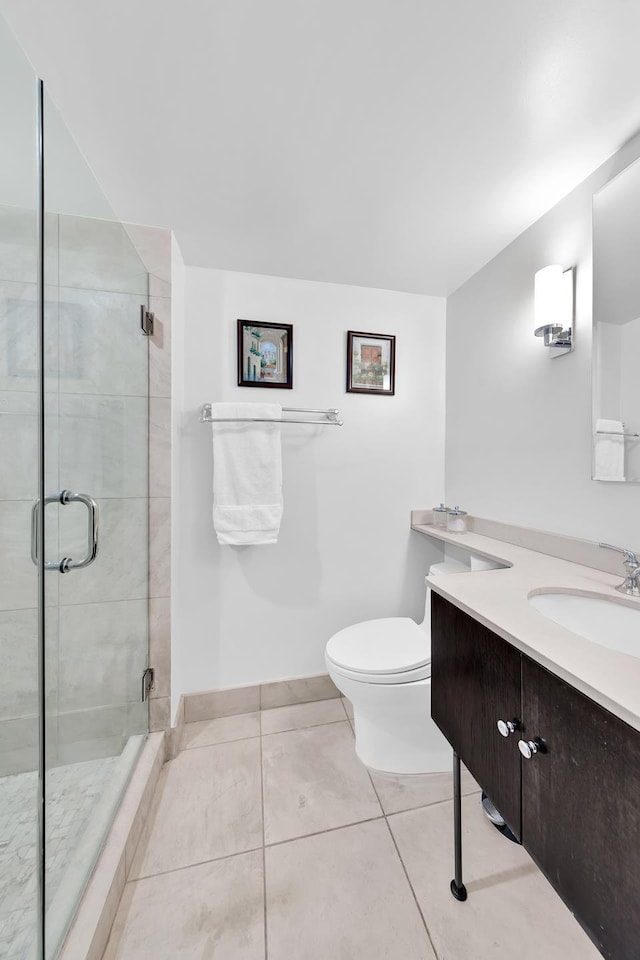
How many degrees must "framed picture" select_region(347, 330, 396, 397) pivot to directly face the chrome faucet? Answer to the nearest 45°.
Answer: approximately 45° to its left

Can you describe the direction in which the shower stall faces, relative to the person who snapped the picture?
facing to the right of the viewer

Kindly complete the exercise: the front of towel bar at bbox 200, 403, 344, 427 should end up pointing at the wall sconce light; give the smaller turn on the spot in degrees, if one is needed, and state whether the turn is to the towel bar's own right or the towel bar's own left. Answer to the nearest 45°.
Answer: approximately 45° to the towel bar's own left

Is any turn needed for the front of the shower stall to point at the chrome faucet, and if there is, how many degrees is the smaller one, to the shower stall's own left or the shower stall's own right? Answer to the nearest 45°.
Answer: approximately 45° to the shower stall's own right

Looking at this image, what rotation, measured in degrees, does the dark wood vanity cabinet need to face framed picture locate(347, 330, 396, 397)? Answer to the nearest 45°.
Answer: approximately 90° to its right

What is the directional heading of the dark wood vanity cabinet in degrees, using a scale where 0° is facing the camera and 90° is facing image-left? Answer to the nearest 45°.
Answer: approximately 45°

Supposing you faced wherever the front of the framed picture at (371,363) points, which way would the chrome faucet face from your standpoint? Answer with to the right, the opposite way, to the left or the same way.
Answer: to the right

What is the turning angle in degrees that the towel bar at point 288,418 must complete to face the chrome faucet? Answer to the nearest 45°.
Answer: approximately 45° to its left

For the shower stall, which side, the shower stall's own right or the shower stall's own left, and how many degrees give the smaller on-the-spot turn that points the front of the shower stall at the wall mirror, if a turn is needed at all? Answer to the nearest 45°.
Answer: approximately 45° to the shower stall's own right
